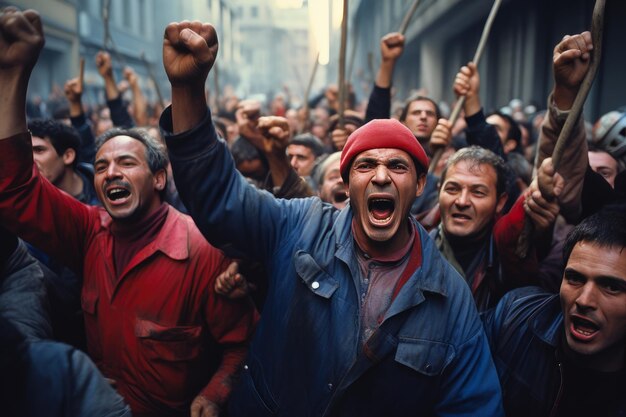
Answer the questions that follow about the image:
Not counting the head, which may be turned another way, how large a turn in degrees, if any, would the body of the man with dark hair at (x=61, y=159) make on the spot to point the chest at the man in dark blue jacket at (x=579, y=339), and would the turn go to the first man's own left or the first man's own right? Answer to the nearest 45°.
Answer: approximately 90° to the first man's own left

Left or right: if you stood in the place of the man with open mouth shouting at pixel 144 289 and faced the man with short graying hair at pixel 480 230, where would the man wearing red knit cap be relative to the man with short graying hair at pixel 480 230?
right

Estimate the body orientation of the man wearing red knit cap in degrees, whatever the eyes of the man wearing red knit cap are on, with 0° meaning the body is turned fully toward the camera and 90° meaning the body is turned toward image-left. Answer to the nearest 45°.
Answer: approximately 0°

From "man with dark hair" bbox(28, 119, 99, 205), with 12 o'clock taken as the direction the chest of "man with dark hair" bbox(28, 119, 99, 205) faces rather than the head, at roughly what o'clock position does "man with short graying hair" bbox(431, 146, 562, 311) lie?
"man with short graying hair" bbox(431, 146, 562, 311) is roughly at 9 o'clock from "man with dark hair" bbox(28, 119, 99, 205).

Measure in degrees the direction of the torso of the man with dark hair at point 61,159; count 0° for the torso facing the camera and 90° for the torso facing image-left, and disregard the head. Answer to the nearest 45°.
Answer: approximately 45°

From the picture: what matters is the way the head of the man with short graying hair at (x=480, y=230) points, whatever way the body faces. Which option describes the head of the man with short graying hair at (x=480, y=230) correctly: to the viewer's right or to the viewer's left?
to the viewer's left

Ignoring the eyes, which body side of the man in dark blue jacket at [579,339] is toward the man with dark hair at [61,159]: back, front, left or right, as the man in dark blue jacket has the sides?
right

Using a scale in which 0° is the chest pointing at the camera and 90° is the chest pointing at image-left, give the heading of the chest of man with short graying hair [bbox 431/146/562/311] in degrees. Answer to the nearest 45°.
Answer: approximately 45°

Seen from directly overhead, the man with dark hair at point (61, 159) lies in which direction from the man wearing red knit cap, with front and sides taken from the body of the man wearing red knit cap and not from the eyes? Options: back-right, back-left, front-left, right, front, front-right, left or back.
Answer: back-right
